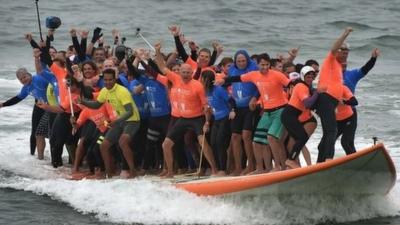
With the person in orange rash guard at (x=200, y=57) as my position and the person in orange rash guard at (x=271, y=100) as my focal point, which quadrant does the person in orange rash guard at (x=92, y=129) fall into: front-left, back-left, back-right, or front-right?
back-right

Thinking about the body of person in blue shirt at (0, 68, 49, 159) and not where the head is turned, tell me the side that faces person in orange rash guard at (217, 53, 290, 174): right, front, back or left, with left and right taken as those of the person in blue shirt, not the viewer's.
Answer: left

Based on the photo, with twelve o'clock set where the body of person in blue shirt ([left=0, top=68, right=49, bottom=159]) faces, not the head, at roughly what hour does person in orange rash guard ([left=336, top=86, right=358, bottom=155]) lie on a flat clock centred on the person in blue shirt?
The person in orange rash guard is roughly at 9 o'clock from the person in blue shirt.

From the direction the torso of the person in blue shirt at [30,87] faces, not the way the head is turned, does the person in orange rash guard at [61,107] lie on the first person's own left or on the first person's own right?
on the first person's own left

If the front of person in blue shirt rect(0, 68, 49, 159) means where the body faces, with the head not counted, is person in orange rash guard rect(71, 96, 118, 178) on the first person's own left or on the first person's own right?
on the first person's own left
